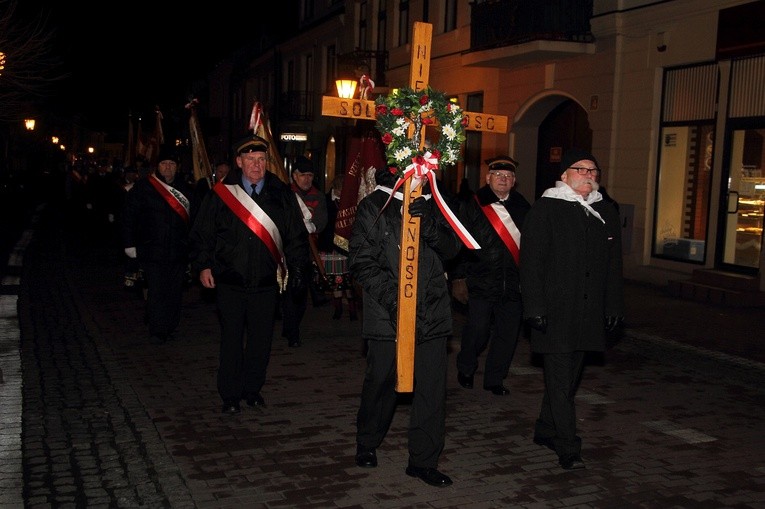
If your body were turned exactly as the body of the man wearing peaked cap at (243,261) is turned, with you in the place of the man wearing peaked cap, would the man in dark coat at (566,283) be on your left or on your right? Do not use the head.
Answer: on your left

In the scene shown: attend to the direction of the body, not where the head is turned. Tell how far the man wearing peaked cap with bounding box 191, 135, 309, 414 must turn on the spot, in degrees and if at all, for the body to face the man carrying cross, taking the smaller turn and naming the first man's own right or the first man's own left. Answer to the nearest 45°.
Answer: approximately 45° to the first man's own left

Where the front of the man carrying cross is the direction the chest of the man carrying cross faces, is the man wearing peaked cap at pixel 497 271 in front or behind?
behind

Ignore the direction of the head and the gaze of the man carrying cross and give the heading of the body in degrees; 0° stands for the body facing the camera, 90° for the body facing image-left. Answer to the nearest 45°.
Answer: approximately 0°

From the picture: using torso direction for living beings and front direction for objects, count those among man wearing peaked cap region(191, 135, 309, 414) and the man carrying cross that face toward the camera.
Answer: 2

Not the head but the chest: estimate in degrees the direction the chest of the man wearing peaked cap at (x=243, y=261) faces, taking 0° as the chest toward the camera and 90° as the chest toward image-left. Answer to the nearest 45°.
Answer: approximately 0°

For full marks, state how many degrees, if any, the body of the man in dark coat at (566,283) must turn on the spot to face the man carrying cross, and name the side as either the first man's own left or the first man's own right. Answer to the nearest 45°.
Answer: approximately 90° to the first man's own right

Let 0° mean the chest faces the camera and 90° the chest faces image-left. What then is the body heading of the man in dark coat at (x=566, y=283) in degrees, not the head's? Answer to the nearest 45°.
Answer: approximately 315°

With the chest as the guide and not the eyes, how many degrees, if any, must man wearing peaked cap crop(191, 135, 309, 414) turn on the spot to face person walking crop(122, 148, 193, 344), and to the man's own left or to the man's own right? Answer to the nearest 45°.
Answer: approximately 180°
